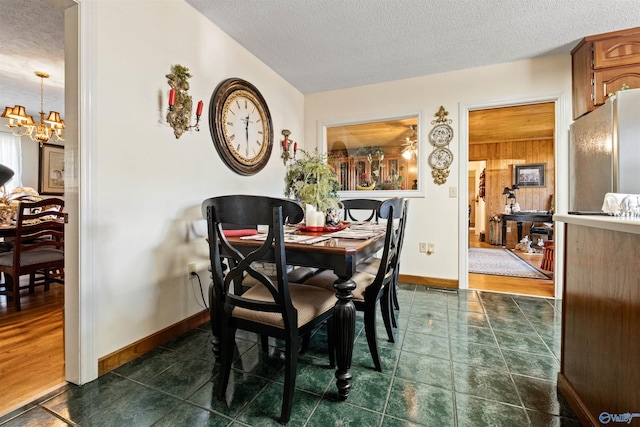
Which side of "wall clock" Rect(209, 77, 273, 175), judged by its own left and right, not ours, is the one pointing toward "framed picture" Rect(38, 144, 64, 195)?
back

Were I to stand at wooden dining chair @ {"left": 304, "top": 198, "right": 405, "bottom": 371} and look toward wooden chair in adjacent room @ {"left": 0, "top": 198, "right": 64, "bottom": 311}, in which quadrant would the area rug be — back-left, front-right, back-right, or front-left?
back-right

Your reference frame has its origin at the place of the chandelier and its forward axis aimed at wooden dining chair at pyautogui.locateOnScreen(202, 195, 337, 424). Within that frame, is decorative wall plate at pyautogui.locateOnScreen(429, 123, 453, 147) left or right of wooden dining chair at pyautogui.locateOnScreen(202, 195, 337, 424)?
left

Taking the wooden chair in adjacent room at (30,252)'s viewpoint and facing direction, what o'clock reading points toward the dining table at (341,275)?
The dining table is roughly at 7 o'clock from the wooden chair in adjacent room.

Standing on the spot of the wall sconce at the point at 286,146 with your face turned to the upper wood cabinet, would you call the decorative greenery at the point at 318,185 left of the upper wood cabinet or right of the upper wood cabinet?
right

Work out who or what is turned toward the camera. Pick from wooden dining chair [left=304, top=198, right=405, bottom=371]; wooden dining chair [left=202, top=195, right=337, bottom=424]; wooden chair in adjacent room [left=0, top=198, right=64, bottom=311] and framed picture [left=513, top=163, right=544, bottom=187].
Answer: the framed picture

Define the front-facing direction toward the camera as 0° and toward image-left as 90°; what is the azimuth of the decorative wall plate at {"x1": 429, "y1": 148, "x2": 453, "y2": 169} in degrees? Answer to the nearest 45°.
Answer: approximately 0°

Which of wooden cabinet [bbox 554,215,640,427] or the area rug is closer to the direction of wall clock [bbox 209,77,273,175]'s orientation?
the wooden cabinet

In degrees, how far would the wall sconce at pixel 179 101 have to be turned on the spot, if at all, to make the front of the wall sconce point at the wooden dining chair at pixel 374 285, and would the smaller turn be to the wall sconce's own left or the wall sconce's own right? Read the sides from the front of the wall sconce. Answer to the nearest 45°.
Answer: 0° — it already faces it

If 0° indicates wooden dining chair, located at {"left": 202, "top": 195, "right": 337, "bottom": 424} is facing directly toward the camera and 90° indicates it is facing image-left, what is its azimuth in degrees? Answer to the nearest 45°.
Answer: approximately 225°

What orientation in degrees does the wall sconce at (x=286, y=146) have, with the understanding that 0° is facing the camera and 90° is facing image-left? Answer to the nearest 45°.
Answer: approximately 315°

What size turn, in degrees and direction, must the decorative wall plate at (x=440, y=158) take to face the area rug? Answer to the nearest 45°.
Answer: approximately 135° to its left

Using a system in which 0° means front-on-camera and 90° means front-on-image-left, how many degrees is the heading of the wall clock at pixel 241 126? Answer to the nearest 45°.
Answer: approximately 315°
